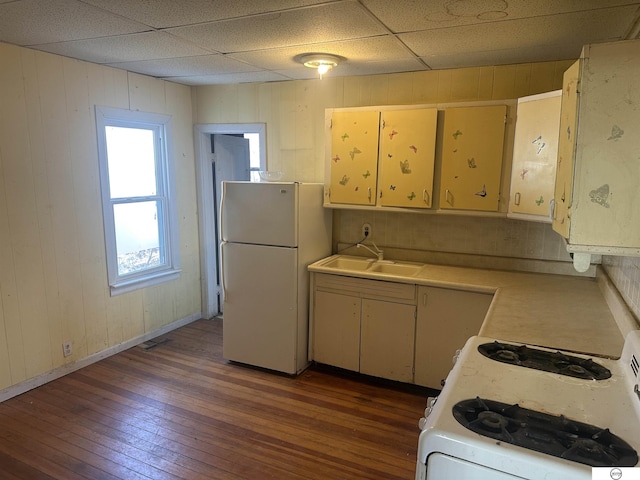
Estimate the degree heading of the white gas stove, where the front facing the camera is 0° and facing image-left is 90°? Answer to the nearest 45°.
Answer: approximately 90°

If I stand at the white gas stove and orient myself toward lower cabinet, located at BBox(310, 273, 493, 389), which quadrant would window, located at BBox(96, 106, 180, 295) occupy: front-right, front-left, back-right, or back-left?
front-left

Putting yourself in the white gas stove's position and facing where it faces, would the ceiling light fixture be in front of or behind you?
in front

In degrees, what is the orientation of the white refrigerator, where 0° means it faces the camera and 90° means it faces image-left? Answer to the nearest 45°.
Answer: approximately 45°

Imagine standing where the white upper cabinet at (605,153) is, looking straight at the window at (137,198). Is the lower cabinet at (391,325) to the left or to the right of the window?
right

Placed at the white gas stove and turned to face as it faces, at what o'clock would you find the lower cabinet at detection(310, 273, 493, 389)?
The lower cabinet is roughly at 2 o'clock from the white gas stove.

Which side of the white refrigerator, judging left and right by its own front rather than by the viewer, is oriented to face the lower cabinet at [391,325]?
left

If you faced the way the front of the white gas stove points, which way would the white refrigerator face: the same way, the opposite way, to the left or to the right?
to the left

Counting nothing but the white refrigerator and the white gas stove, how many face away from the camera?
0

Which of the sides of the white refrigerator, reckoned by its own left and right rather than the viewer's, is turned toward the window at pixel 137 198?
right

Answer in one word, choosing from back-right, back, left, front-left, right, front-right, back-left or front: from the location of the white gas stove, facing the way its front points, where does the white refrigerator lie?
front-right

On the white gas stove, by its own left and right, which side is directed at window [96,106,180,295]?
front
